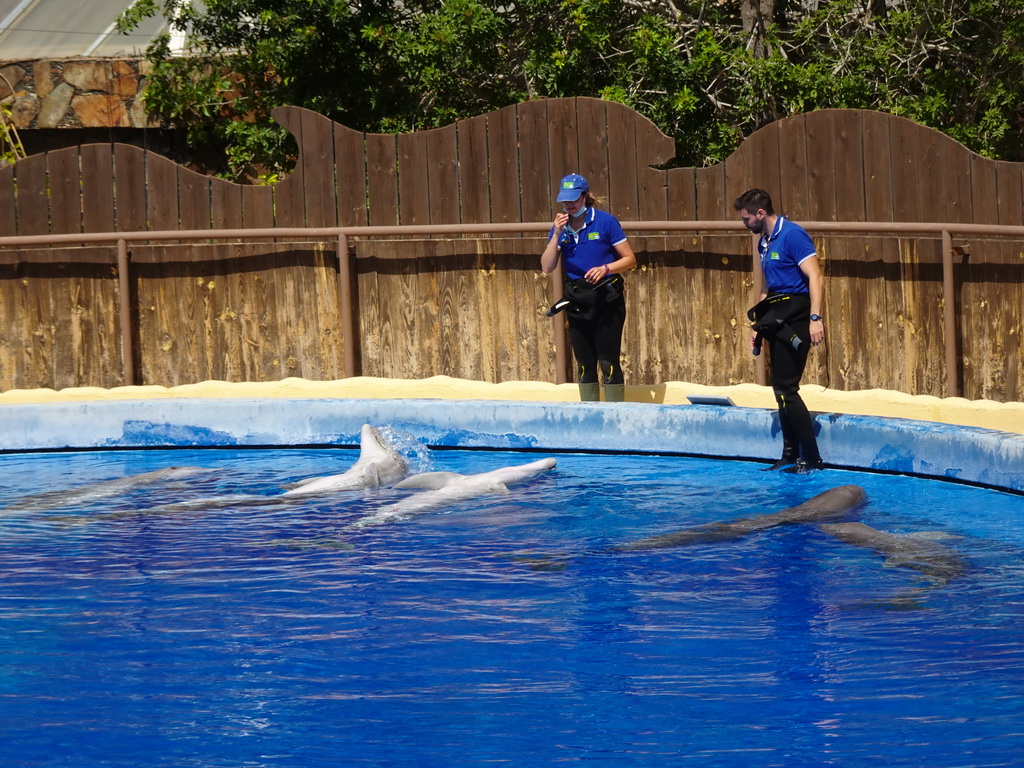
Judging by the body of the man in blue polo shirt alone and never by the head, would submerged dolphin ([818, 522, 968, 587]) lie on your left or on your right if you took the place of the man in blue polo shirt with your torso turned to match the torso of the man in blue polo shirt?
on your left

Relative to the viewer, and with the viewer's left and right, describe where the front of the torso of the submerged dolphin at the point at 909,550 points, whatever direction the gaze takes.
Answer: facing away from the viewer and to the left of the viewer

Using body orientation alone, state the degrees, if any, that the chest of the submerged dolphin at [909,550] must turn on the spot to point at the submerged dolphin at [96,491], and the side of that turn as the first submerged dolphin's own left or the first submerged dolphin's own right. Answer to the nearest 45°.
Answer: approximately 45° to the first submerged dolphin's own left

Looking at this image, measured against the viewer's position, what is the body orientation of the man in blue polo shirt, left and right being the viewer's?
facing the viewer and to the left of the viewer

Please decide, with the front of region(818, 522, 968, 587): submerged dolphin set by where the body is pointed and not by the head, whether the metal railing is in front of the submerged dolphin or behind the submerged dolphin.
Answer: in front

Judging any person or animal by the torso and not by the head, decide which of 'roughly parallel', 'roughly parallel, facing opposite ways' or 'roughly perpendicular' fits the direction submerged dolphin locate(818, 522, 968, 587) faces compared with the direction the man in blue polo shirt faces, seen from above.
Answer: roughly perpendicular

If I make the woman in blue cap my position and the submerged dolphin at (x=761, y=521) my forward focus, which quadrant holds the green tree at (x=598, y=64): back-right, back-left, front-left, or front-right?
back-left
